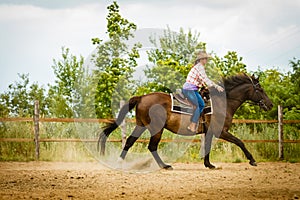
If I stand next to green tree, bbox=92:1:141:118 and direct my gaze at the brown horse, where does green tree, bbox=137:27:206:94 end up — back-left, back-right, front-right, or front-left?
front-left

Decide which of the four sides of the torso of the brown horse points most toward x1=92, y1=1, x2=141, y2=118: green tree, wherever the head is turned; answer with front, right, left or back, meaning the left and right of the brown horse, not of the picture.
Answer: left

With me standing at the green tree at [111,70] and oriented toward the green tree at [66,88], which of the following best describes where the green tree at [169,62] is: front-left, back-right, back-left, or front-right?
back-right

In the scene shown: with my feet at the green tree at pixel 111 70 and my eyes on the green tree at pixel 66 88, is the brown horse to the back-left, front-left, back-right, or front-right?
back-left

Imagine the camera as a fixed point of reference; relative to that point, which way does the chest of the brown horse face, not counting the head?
to the viewer's right
